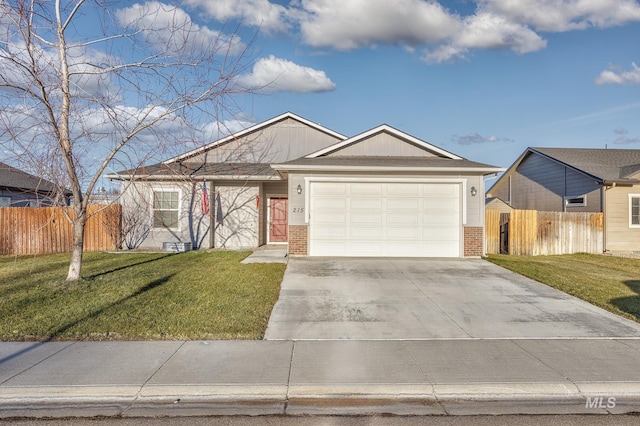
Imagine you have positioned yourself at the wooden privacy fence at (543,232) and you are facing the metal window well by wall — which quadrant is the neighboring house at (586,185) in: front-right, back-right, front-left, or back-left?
back-right

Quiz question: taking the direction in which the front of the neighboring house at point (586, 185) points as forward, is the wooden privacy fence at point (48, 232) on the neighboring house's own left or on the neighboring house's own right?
on the neighboring house's own right

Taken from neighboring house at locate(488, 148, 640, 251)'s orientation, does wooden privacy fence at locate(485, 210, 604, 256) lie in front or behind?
in front

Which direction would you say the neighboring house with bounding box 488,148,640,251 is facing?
toward the camera

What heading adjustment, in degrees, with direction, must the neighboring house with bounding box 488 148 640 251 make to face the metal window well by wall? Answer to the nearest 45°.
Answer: approximately 45° to its right

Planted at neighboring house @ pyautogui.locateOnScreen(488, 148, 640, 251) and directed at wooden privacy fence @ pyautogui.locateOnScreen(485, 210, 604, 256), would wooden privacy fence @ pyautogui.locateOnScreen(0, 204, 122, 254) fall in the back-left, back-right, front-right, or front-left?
front-right
